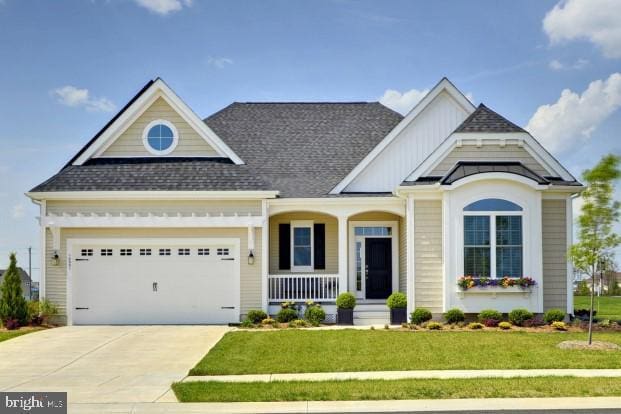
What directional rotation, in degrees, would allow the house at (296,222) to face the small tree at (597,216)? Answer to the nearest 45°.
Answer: approximately 45° to its left

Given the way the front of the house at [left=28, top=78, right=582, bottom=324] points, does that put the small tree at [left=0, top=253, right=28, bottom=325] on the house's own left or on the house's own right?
on the house's own right

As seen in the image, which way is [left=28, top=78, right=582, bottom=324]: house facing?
toward the camera

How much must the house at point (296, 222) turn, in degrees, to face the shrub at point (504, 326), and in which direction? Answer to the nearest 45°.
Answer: approximately 45° to its left
